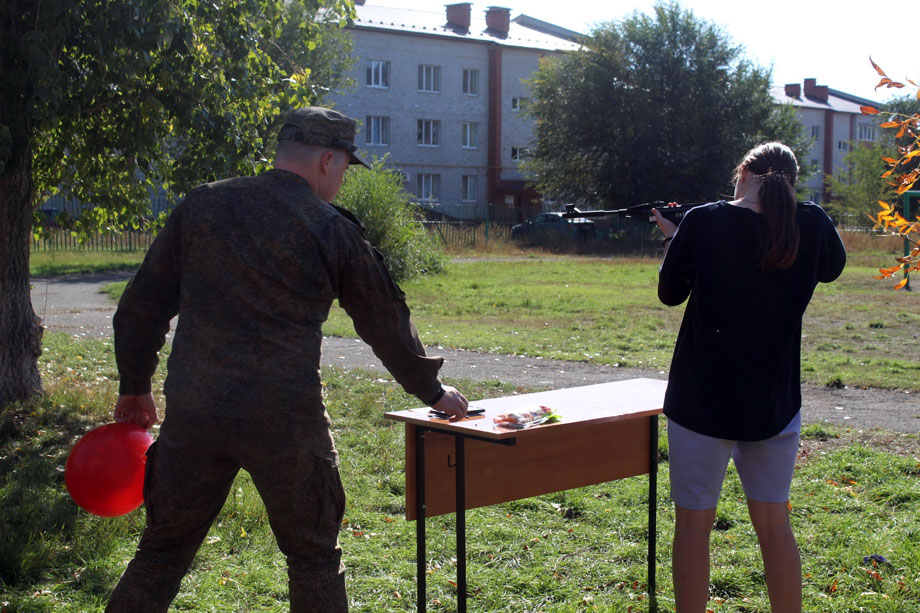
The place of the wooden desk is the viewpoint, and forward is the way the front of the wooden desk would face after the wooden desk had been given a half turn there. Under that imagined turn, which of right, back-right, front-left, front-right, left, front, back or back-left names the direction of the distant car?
front-right

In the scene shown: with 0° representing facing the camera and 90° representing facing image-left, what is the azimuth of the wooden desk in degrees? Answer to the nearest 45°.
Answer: approximately 315°

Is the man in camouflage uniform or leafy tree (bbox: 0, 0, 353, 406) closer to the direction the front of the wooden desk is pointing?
the man in camouflage uniform

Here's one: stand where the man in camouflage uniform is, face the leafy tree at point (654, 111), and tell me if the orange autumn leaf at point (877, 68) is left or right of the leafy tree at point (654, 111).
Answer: right

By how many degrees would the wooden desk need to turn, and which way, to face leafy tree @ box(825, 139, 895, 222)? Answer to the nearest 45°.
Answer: approximately 135° to its left

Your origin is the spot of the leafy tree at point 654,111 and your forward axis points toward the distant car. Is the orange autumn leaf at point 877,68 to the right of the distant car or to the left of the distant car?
left

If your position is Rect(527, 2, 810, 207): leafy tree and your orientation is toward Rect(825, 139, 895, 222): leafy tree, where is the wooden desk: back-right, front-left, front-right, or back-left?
back-right

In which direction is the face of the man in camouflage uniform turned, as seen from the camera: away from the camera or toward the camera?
away from the camera
